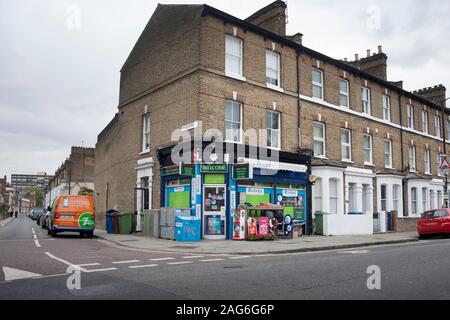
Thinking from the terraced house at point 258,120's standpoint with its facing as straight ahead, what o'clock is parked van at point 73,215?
The parked van is roughly at 4 o'clock from the terraced house.

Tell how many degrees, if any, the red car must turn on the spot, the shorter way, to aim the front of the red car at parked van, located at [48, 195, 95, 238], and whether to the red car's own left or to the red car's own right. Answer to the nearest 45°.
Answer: approximately 180°

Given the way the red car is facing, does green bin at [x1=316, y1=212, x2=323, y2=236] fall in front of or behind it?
behind

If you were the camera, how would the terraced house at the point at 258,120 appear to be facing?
facing the viewer and to the right of the viewer
